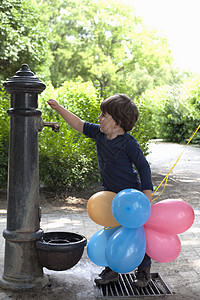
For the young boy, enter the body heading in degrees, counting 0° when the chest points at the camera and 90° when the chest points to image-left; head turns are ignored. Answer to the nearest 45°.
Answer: approximately 45°
